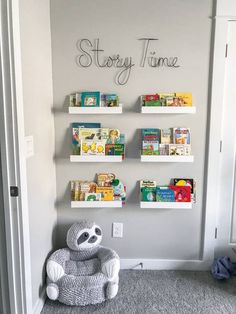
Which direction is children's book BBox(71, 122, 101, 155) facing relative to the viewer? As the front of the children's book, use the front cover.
toward the camera

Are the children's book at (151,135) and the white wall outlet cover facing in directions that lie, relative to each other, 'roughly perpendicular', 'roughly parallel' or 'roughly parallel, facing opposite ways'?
roughly parallel

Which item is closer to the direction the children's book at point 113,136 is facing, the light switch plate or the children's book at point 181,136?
the light switch plate

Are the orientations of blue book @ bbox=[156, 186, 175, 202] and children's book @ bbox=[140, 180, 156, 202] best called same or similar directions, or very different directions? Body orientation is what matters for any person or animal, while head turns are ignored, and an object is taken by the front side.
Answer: same or similar directions

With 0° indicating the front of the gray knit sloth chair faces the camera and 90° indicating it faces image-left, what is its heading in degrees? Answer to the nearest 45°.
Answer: approximately 0°

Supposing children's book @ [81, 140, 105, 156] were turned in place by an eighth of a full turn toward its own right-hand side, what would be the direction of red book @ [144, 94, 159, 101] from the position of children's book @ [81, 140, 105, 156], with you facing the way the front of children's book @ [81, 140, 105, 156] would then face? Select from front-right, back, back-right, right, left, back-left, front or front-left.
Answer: back-left

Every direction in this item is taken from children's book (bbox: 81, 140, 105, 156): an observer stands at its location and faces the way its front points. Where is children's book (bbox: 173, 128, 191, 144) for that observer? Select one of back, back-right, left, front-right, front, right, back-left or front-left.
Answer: left

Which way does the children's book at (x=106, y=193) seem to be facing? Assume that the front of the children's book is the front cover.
toward the camera

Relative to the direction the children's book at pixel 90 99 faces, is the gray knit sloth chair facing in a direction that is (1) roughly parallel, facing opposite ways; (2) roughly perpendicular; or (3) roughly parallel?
roughly parallel

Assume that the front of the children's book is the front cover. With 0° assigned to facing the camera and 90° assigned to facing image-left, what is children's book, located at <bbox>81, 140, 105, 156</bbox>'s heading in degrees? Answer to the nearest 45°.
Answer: approximately 0°

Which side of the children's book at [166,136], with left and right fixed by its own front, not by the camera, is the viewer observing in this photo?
front

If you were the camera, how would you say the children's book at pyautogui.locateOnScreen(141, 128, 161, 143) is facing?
facing the viewer

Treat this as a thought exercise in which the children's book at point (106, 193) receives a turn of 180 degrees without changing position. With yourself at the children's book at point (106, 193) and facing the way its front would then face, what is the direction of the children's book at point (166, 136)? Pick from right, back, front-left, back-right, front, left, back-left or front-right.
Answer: right

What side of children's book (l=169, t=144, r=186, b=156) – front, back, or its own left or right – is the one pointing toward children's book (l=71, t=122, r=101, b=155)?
right

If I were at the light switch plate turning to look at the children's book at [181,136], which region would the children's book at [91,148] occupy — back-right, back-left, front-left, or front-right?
front-left
